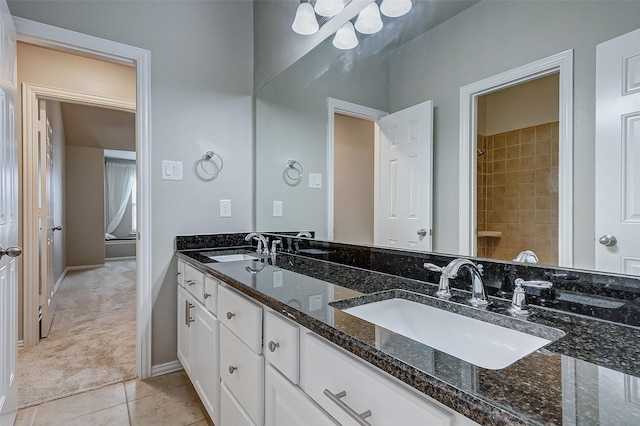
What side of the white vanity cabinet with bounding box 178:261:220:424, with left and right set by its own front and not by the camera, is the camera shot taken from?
left

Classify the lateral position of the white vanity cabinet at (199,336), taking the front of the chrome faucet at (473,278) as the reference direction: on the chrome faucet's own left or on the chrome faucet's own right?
on the chrome faucet's own right

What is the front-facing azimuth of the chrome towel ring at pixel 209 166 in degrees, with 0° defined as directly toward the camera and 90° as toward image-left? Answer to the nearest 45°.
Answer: approximately 0°
